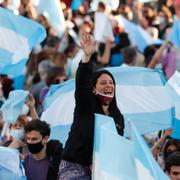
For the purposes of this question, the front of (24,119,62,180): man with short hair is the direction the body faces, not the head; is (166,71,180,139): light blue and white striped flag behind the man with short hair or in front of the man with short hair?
behind

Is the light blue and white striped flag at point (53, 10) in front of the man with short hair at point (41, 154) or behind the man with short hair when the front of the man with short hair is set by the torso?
behind

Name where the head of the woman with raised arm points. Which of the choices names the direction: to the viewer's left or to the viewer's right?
to the viewer's right

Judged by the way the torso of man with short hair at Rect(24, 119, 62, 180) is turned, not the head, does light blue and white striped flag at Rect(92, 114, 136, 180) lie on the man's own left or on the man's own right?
on the man's own left

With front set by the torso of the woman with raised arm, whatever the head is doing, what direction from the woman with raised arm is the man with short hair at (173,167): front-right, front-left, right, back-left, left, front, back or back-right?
front-left

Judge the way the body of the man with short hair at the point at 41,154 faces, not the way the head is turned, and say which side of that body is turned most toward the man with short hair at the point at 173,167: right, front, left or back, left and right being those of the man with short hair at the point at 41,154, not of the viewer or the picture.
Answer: left

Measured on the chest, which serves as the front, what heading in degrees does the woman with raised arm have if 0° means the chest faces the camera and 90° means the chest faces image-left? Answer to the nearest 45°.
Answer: approximately 315°
